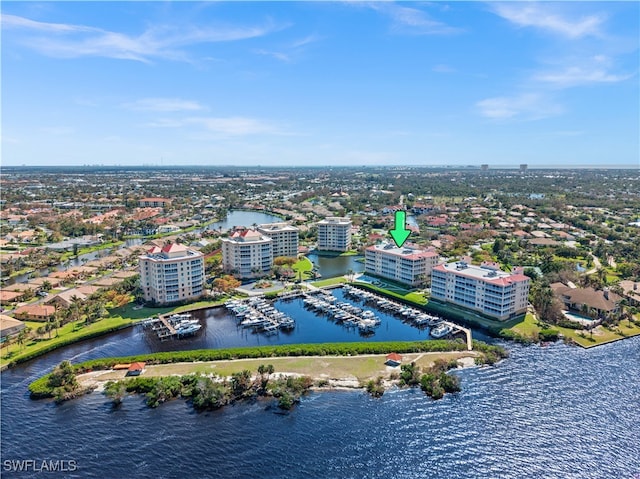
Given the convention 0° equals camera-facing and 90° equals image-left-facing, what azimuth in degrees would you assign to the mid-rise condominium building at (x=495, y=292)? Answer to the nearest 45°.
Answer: approximately 45°

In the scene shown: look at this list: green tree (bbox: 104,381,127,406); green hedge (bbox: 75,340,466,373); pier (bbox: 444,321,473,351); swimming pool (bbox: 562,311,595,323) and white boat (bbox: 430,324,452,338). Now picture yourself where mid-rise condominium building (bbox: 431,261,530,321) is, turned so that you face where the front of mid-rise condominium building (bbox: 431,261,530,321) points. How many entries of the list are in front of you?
4

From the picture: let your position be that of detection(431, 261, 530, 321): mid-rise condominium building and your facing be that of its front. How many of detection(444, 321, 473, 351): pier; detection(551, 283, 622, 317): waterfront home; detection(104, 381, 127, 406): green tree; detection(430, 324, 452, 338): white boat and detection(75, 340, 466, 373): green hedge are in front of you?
4
